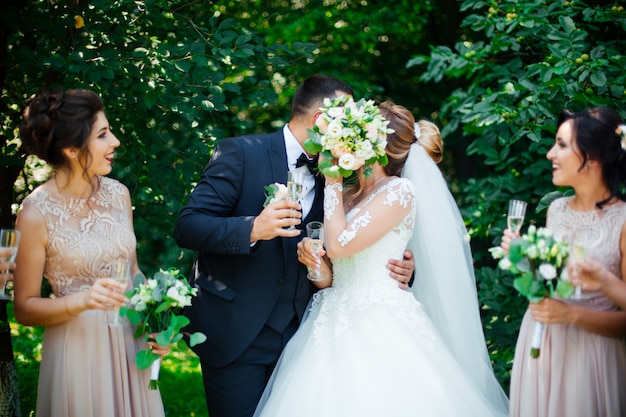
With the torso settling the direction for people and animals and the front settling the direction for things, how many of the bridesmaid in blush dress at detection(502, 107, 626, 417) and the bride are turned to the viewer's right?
0

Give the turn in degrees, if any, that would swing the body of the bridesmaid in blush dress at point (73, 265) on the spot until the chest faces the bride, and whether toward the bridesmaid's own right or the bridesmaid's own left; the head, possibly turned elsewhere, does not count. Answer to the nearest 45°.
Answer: approximately 45° to the bridesmaid's own left

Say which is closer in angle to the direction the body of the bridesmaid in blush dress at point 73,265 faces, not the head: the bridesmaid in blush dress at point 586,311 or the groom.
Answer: the bridesmaid in blush dress

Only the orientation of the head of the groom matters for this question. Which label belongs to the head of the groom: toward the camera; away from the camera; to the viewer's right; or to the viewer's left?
to the viewer's right

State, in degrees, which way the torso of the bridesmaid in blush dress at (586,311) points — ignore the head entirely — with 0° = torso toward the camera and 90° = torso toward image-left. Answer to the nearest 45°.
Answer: approximately 45°

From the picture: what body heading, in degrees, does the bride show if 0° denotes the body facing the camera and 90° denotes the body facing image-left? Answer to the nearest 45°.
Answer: approximately 45°

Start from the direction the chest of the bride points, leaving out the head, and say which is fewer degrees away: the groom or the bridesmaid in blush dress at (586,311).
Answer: the groom

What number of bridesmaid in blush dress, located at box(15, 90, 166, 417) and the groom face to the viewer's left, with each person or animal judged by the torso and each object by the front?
0

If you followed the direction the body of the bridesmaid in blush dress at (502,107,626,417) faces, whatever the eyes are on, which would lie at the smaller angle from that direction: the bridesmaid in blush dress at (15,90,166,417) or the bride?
the bridesmaid in blush dress

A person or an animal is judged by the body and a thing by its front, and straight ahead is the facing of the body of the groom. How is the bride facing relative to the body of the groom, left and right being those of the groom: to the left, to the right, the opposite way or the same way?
to the right

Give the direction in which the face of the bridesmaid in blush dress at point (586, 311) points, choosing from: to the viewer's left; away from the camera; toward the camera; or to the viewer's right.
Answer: to the viewer's left

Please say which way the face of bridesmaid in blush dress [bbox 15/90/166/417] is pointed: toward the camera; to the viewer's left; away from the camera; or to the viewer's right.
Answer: to the viewer's right

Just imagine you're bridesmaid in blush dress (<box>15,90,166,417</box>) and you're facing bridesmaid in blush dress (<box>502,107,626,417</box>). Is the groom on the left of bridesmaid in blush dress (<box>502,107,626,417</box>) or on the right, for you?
left

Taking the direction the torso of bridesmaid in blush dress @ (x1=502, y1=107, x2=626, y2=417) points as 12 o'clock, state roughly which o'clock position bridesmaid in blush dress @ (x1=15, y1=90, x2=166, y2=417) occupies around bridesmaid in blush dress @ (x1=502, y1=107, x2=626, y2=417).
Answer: bridesmaid in blush dress @ (x1=15, y1=90, x2=166, y2=417) is roughly at 1 o'clock from bridesmaid in blush dress @ (x1=502, y1=107, x2=626, y2=417).

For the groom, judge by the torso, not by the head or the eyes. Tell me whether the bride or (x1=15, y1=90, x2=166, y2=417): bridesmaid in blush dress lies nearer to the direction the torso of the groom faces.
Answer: the bride

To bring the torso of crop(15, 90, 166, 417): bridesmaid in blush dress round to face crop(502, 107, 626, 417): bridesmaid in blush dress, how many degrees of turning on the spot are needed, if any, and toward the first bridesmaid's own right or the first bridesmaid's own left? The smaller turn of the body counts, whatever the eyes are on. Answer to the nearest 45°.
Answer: approximately 45° to the first bridesmaid's own left
